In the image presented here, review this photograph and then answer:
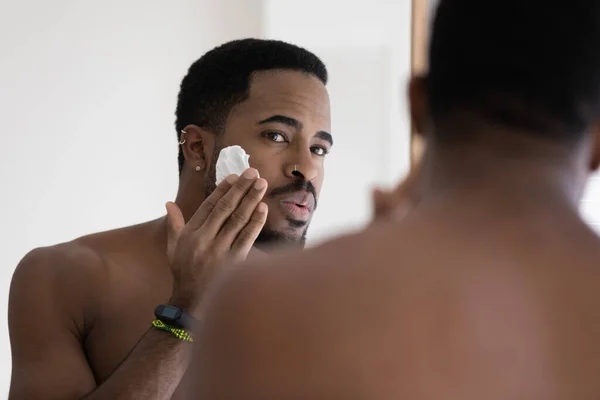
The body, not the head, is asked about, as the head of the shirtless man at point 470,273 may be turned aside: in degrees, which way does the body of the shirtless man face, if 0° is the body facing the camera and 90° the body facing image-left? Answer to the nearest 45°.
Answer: approximately 180°

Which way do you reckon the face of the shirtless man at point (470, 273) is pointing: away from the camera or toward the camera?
away from the camera
